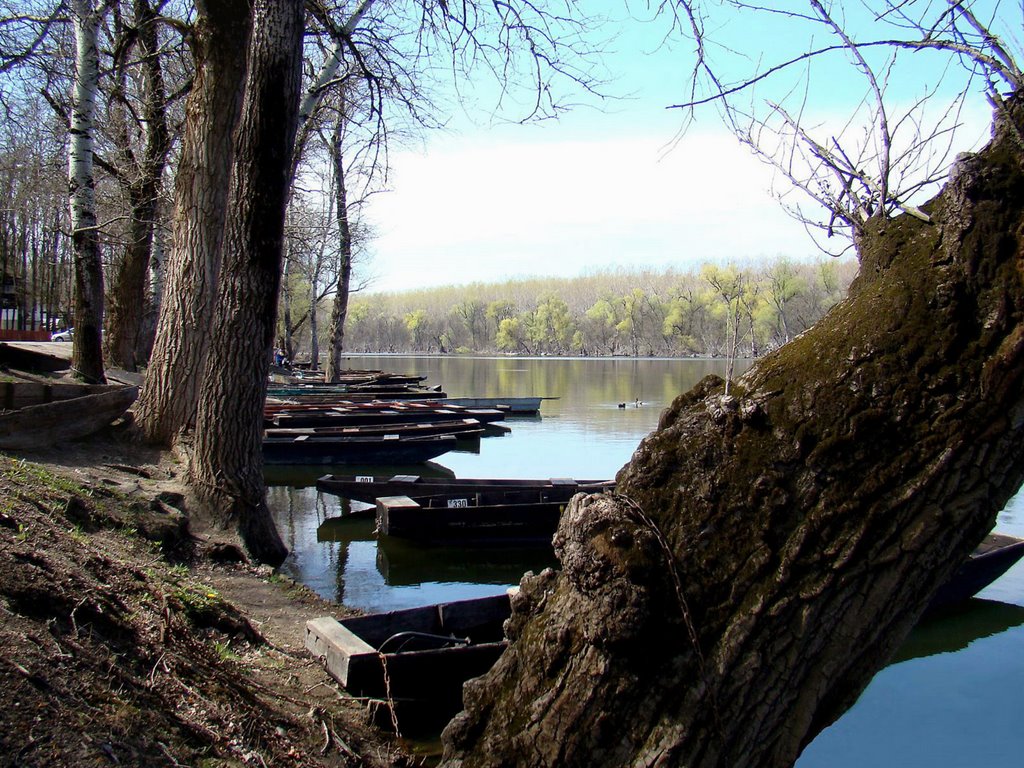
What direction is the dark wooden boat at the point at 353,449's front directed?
to the viewer's right

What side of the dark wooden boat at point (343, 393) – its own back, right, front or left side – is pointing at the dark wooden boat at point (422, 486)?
right

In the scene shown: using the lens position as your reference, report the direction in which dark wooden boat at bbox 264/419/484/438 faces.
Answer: facing to the right of the viewer

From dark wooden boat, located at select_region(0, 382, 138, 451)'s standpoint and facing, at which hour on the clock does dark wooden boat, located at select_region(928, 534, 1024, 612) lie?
dark wooden boat, located at select_region(928, 534, 1024, 612) is roughly at 1 o'clock from dark wooden boat, located at select_region(0, 382, 138, 451).
